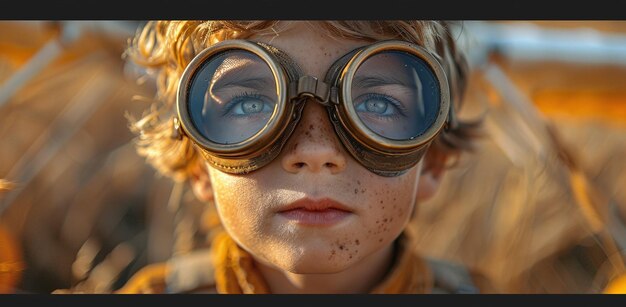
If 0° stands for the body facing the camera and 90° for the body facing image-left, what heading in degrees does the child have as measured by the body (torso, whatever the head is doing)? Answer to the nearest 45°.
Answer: approximately 0°
